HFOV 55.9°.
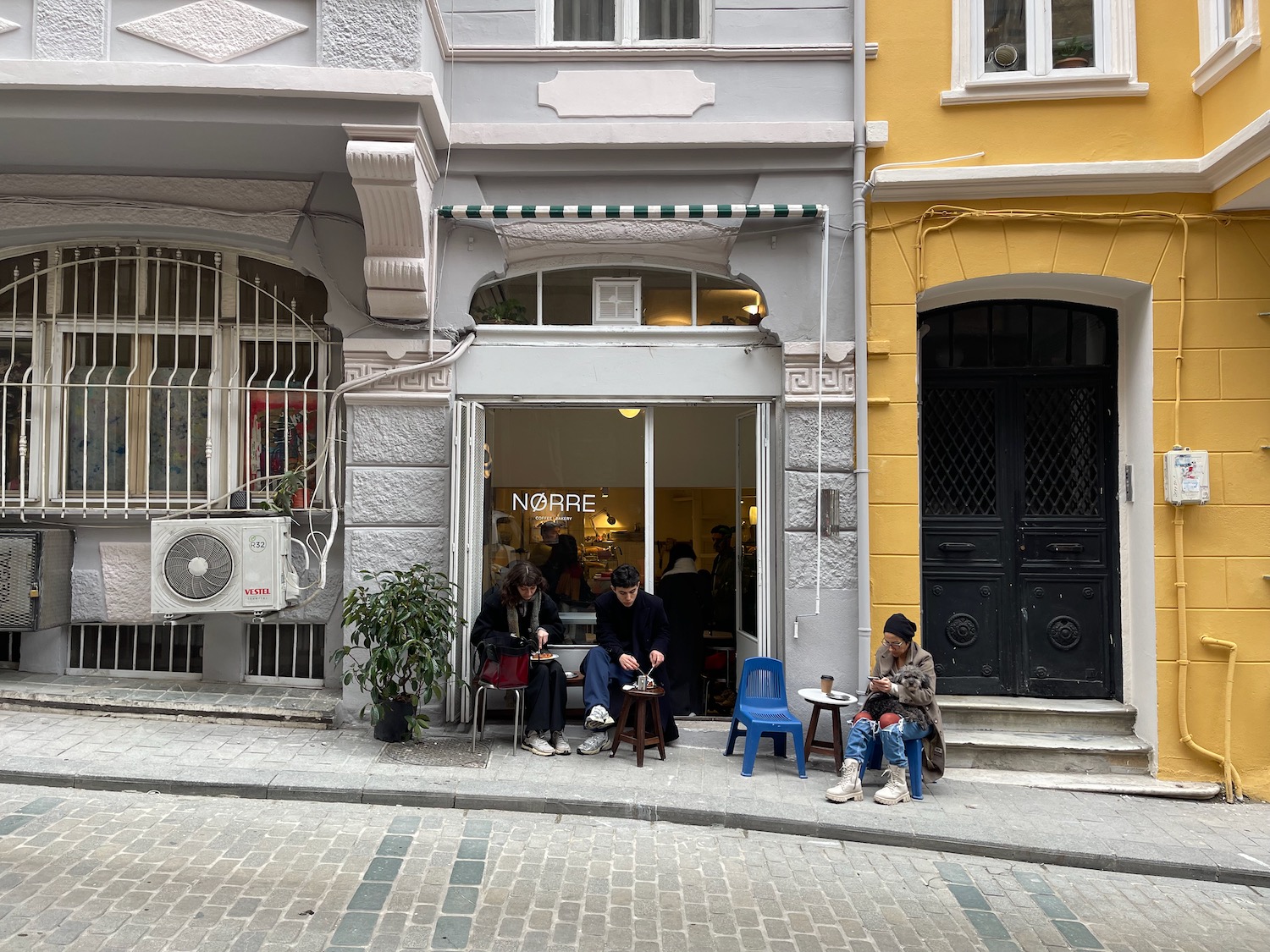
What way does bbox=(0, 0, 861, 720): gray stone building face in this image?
toward the camera

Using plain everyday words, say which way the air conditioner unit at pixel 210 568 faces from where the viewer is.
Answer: facing the viewer

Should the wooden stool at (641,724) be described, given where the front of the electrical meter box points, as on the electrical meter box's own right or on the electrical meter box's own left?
on the electrical meter box's own right

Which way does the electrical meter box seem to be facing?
toward the camera

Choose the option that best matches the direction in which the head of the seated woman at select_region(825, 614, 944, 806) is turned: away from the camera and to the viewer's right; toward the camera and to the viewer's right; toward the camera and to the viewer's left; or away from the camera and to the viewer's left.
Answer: toward the camera and to the viewer's left

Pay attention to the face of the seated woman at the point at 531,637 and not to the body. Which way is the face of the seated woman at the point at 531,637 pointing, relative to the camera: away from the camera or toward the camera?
toward the camera

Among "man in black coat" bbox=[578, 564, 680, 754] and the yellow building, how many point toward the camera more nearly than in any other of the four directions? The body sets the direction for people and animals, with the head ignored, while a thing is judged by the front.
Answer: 2

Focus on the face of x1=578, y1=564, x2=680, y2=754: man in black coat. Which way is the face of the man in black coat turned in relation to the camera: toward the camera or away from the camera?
toward the camera

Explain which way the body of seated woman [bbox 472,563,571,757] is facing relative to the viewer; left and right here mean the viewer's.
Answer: facing the viewer and to the right of the viewer

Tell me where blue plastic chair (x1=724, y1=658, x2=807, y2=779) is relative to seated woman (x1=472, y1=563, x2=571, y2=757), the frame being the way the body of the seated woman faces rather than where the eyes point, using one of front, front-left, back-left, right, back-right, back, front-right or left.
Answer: front-left

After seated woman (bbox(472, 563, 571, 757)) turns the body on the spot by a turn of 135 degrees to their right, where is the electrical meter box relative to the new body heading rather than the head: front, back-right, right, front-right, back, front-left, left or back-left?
back

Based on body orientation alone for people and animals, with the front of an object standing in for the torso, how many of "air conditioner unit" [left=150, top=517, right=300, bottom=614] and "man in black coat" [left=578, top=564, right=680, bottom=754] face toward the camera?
2
